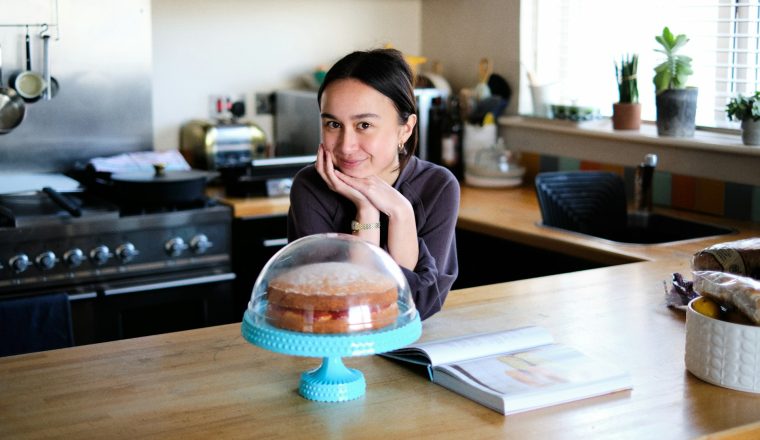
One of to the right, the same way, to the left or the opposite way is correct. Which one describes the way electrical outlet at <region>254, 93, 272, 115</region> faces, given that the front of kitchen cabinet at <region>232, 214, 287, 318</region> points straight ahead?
the same way

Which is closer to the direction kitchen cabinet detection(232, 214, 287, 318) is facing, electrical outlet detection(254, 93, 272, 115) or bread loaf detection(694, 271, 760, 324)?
the bread loaf

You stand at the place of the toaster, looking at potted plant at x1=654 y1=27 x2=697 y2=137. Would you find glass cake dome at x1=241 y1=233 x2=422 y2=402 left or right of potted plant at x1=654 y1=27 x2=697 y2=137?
right

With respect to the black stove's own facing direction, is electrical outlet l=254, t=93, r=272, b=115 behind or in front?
behind

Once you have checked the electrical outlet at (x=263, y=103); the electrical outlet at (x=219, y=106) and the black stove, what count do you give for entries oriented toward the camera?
3

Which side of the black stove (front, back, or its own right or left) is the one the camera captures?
front

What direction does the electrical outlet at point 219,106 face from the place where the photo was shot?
facing the viewer

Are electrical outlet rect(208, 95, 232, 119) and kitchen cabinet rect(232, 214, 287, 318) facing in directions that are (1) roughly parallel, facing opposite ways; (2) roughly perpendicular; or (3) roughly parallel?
roughly parallel

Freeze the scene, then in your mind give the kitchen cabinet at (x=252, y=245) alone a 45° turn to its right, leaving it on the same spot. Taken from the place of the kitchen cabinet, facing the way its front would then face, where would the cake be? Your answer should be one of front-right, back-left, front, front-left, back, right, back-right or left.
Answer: front-left

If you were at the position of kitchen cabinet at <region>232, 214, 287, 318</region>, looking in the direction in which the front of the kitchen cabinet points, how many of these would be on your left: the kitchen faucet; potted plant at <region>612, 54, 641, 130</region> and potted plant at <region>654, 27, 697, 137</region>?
3

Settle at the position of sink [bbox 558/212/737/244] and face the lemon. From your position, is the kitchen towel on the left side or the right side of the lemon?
right

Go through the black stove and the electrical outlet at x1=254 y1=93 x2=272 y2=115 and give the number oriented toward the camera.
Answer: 2

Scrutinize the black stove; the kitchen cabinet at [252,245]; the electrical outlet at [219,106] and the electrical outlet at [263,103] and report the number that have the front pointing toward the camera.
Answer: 4

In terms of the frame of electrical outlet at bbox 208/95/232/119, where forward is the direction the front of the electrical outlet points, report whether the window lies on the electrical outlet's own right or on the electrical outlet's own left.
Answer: on the electrical outlet's own left

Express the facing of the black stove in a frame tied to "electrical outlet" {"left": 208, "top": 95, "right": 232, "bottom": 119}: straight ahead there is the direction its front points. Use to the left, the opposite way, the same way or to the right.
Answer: the same way

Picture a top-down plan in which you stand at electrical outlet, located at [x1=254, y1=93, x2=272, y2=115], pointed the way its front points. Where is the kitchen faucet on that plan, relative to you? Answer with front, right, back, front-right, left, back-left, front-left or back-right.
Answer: front-left

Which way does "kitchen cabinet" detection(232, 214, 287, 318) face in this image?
toward the camera
